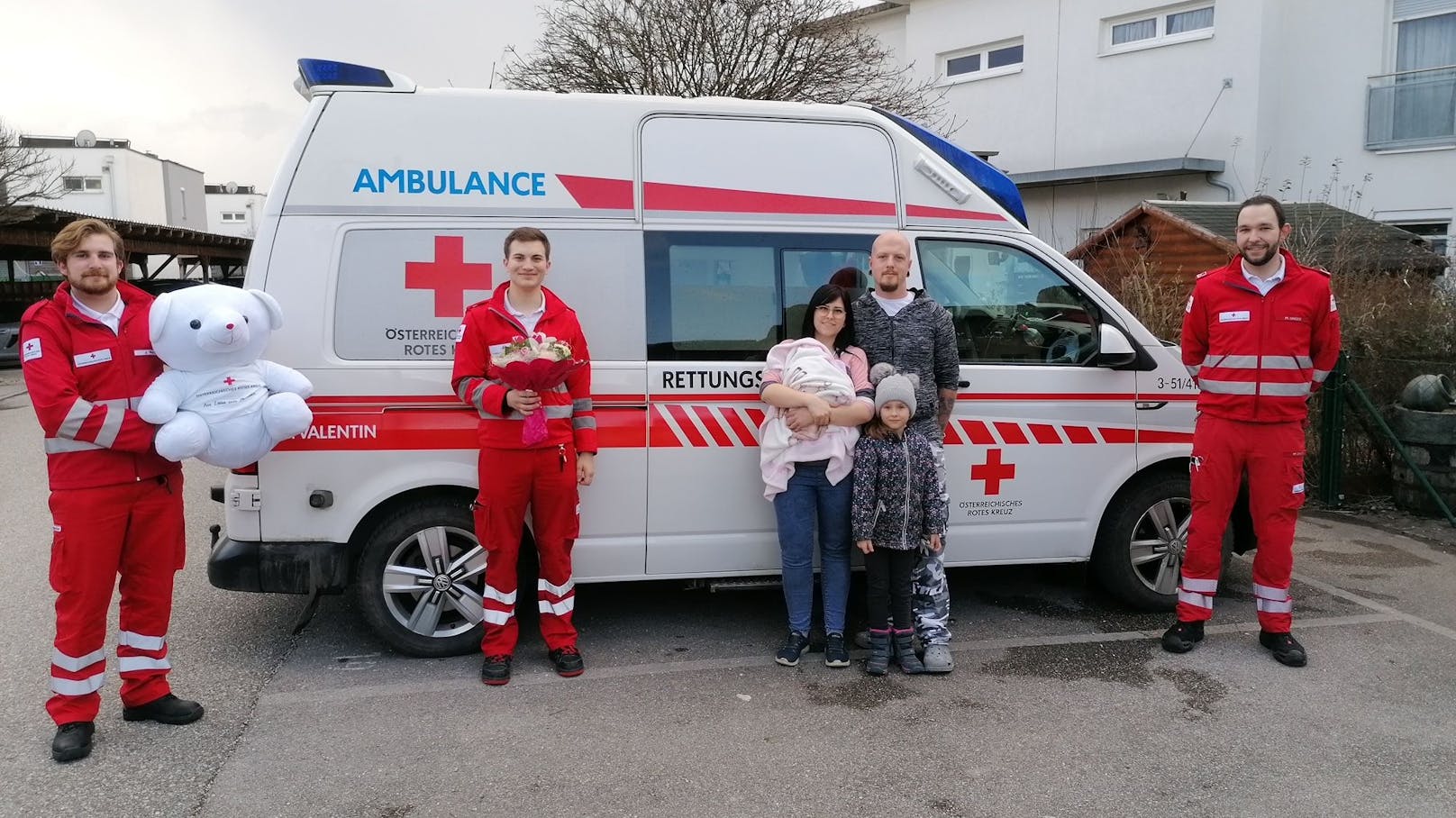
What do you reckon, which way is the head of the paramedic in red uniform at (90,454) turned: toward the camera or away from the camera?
toward the camera

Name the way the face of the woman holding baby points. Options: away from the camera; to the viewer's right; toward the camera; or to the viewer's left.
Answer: toward the camera

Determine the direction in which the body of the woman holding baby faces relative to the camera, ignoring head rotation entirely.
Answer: toward the camera

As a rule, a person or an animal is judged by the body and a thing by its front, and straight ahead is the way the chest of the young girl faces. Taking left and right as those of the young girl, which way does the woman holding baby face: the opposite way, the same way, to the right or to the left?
the same way

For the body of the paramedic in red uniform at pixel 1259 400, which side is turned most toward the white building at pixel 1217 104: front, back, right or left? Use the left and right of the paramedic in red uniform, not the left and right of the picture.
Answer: back

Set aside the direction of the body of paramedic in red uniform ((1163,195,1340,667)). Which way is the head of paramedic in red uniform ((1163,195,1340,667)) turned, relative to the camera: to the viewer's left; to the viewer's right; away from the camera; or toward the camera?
toward the camera

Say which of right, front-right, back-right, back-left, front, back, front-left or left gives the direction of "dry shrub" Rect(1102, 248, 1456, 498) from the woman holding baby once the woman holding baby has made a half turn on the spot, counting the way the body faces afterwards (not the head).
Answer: front-right

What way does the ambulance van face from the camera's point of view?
to the viewer's right

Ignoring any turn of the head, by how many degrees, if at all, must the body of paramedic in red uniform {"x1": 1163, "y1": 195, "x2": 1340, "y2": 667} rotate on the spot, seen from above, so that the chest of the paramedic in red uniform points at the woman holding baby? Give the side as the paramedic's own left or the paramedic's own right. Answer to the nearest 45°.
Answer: approximately 45° to the paramedic's own right

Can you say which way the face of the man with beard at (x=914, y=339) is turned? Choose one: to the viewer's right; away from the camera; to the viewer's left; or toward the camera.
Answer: toward the camera

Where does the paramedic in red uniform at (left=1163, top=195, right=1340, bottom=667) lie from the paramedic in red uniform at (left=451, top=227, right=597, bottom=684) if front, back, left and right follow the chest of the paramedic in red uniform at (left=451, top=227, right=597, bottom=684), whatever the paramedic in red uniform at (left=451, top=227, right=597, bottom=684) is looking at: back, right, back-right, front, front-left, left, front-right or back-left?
left

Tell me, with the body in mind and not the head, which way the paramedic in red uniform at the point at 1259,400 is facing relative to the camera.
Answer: toward the camera

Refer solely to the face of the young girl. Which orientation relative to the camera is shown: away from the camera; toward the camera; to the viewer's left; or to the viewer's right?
toward the camera

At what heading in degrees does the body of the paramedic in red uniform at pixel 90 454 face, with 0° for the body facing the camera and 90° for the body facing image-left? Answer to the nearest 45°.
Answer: approximately 315°

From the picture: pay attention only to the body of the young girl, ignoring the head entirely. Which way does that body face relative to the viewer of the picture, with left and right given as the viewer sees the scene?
facing the viewer
